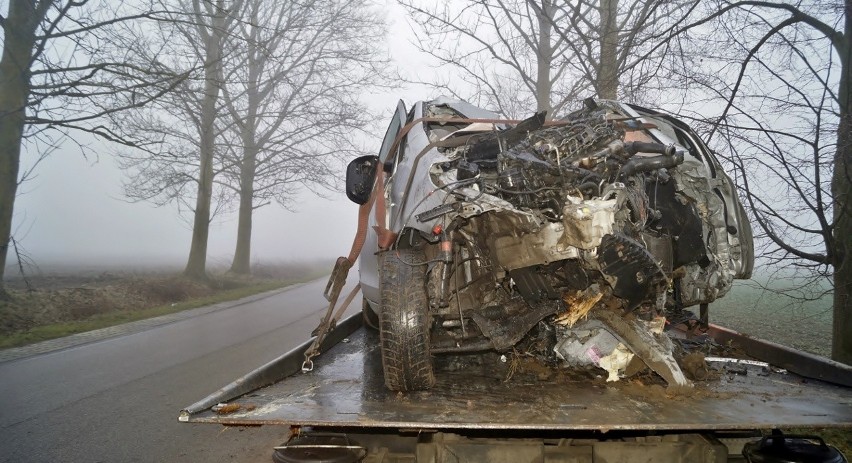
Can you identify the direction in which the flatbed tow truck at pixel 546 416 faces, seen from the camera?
facing away from the viewer

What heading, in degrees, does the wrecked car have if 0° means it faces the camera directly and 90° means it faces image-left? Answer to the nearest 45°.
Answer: approximately 0°
